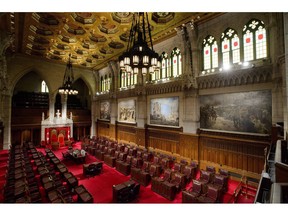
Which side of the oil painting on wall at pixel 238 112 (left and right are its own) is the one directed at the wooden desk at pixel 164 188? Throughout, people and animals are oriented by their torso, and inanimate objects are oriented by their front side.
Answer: front

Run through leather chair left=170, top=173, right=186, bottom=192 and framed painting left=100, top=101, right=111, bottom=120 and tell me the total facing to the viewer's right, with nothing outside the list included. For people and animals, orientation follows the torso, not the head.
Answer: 0

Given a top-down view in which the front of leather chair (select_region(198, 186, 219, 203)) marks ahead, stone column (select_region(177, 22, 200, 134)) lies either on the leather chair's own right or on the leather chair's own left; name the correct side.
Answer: on the leather chair's own right

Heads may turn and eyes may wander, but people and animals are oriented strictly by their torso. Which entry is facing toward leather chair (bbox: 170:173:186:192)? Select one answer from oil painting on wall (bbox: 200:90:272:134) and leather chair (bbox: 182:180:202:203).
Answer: the oil painting on wall

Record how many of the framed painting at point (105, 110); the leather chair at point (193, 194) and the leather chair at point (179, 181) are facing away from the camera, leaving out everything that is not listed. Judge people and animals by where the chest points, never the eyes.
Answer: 0

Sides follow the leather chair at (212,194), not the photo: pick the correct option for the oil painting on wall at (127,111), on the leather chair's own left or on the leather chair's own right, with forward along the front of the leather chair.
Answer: on the leather chair's own right

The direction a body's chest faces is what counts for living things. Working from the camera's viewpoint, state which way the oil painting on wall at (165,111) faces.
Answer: facing the viewer and to the left of the viewer

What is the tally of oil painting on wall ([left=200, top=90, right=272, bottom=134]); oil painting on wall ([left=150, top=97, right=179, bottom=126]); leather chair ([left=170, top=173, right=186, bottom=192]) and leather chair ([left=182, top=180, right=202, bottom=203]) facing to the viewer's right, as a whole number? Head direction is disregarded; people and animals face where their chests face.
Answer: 0

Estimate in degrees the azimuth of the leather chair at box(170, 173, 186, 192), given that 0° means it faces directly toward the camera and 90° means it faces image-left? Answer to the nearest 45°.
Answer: approximately 45°

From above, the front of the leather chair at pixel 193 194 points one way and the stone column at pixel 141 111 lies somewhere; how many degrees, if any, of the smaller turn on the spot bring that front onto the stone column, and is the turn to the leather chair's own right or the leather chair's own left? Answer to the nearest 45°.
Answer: approximately 90° to the leather chair's own right

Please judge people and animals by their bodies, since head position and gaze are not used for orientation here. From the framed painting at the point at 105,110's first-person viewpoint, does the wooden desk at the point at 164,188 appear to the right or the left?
on its left

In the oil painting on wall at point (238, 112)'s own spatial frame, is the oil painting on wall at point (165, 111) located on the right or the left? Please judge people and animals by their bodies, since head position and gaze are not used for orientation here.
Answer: on its right

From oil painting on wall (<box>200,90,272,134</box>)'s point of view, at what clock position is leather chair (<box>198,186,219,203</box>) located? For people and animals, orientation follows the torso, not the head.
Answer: The leather chair is roughly at 11 o'clock from the oil painting on wall.

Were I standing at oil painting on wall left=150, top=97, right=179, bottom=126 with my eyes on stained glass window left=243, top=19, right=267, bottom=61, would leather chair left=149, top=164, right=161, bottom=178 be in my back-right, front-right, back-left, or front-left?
front-right
